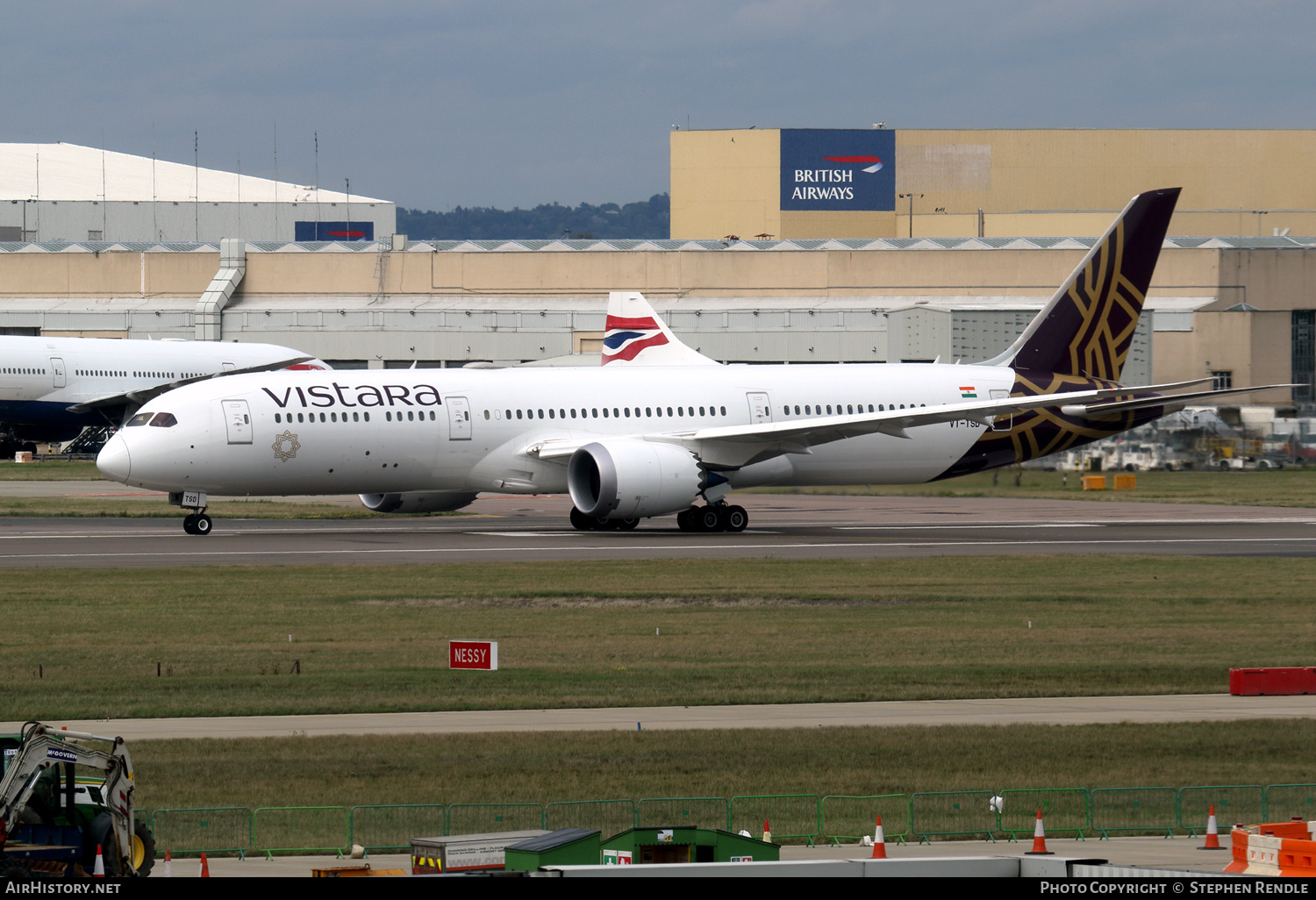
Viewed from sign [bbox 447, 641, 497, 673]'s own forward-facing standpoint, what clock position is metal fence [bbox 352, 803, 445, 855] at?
The metal fence is roughly at 12 o'clock from the sign.

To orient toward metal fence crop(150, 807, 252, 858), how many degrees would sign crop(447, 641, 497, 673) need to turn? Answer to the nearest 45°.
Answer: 0° — it already faces it

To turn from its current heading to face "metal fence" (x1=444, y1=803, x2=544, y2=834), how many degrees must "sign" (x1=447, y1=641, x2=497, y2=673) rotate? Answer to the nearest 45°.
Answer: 0° — it already faces it

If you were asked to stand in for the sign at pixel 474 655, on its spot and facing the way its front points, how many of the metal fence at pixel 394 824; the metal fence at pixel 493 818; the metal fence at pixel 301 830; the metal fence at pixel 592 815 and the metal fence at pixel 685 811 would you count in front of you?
5

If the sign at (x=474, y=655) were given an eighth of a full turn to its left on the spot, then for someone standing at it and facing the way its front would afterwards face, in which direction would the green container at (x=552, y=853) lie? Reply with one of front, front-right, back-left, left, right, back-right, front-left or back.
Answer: front-right

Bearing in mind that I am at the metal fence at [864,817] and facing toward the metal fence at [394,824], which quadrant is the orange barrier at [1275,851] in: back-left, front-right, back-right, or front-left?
back-left

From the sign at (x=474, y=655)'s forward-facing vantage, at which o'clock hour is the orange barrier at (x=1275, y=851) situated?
The orange barrier is roughly at 11 o'clock from the sign.

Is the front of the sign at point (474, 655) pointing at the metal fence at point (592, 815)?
yes

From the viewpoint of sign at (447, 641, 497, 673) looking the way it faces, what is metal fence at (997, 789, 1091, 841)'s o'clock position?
The metal fence is roughly at 11 o'clock from the sign.

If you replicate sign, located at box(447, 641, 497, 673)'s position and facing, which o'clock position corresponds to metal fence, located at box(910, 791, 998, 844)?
The metal fence is roughly at 11 o'clock from the sign.

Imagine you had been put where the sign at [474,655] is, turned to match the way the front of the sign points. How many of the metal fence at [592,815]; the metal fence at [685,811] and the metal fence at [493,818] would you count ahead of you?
3

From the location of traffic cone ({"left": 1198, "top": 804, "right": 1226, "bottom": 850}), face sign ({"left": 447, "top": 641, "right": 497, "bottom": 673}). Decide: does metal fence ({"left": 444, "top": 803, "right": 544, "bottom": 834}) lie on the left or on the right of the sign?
left

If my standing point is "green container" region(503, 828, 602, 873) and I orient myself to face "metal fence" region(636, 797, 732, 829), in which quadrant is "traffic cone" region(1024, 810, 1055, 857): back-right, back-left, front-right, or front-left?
front-right

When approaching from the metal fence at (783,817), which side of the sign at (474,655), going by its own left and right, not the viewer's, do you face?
front

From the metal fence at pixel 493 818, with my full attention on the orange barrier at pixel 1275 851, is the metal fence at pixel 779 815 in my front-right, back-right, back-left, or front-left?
front-left

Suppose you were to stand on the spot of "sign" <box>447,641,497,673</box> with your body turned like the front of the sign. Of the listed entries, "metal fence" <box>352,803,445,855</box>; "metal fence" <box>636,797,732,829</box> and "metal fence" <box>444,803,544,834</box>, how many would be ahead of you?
3

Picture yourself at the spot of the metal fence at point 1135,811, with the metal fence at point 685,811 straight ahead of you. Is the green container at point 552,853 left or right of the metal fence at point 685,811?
left

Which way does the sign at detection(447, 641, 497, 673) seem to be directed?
toward the camera
